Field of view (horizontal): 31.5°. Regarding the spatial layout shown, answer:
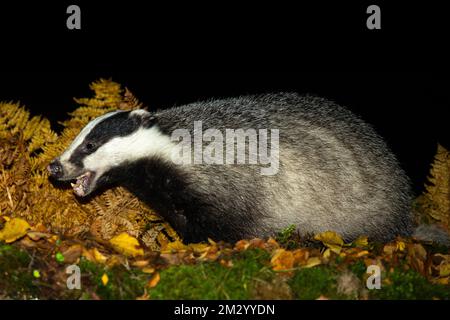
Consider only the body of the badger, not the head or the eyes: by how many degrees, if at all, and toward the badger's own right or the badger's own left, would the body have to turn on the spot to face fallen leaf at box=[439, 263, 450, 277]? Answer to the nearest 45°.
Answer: approximately 135° to the badger's own left

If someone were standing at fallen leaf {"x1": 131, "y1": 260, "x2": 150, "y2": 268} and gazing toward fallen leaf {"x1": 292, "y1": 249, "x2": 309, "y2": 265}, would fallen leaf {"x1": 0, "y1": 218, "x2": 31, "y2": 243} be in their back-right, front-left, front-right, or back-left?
back-left

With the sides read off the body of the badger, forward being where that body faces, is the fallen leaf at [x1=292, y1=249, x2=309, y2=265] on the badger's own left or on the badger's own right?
on the badger's own left

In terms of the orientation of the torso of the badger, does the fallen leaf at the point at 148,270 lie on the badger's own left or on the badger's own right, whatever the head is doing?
on the badger's own left

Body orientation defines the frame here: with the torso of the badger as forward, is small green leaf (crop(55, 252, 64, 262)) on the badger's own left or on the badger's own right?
on the badger's own left

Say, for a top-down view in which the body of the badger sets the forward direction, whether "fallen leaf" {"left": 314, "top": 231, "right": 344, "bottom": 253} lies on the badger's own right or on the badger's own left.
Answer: on the badger's own left

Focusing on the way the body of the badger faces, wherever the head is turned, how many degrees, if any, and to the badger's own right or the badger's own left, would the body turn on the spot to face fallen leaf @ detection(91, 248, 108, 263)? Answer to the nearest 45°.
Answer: approximately 45° to the badger's own left

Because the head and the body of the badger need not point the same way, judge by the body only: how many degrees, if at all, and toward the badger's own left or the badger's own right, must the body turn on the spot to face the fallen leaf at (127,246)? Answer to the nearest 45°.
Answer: approximately 45° to the badger's own left

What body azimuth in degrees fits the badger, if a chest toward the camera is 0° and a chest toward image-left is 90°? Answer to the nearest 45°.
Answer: approximately 90°

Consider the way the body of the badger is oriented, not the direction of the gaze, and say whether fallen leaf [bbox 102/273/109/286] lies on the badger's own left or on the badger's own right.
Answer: on the badger's own left

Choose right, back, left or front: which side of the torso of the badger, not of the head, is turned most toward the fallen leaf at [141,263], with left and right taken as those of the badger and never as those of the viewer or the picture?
left
